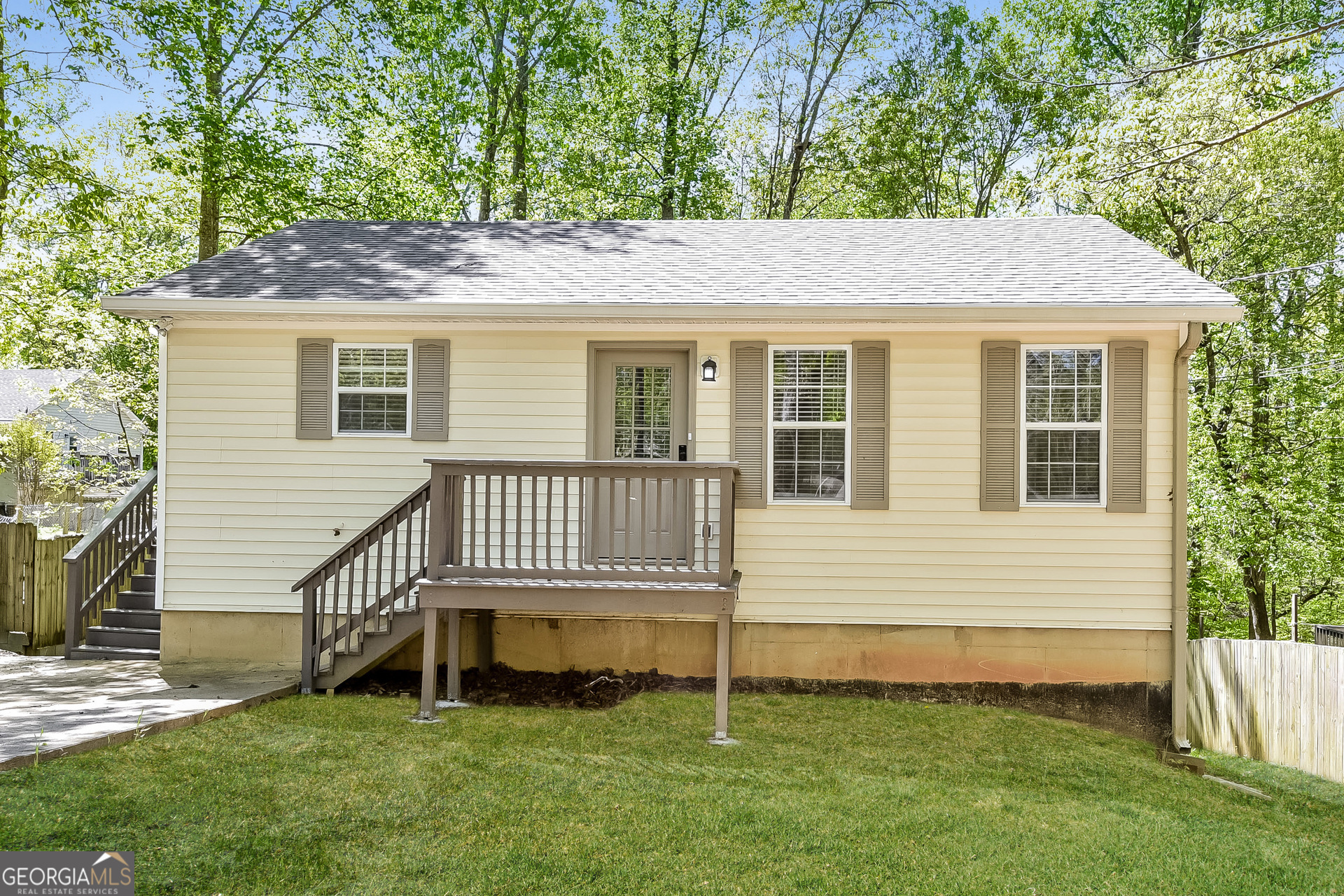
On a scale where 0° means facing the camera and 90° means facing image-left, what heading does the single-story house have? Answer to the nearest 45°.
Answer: approximately 0°

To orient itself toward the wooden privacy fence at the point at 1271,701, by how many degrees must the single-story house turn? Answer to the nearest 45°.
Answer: approximately 90° to its left

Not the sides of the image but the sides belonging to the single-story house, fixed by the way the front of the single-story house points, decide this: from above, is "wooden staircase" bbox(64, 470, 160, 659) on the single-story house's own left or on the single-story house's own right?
on the single-story house's own right

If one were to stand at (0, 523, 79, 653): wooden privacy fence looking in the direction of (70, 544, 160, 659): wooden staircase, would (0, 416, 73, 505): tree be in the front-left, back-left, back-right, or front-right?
back-left

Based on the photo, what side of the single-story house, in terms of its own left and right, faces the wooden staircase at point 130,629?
right

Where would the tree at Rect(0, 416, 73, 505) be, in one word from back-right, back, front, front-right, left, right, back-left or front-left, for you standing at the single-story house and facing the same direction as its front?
back-right

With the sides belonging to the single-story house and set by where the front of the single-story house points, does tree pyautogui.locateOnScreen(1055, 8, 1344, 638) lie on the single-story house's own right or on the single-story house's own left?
on the single-story house's own left

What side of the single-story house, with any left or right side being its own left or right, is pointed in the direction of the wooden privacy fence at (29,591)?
right

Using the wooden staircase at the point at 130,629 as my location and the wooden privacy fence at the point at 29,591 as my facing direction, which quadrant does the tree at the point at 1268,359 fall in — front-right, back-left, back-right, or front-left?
back-right

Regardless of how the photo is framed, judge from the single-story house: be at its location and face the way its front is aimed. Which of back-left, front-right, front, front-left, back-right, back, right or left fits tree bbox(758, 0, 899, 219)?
back
